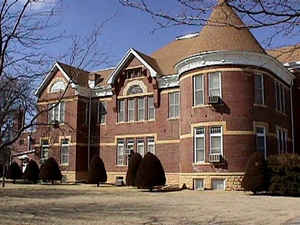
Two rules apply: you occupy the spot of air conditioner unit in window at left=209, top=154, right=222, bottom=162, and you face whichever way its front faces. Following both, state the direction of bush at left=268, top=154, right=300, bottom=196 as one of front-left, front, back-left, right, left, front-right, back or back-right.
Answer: front-left

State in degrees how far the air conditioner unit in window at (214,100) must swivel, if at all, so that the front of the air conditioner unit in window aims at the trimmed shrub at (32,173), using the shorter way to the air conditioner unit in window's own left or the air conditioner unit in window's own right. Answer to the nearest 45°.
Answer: approximately 135° to the air conditioner unit in window's own right

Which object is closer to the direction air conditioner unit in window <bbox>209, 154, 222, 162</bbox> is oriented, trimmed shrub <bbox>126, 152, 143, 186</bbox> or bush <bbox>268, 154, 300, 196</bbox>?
the bush

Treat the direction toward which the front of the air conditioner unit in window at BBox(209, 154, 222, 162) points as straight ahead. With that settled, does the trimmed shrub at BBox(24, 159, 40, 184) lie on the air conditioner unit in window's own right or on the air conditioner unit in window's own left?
on the air conditioner unit in window's own right

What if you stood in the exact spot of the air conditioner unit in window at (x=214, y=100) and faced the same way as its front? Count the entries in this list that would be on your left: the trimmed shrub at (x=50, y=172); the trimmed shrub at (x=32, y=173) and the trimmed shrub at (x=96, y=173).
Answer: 0

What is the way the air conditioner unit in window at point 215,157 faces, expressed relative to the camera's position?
facing the viewer

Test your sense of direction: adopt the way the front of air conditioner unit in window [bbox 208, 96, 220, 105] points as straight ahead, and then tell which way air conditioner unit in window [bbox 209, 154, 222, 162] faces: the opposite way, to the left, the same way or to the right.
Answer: the same way

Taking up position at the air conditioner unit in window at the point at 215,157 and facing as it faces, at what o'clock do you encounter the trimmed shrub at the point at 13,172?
The trimmed shrub is roughly at 4 o'clock from the air conditioner unit in window.

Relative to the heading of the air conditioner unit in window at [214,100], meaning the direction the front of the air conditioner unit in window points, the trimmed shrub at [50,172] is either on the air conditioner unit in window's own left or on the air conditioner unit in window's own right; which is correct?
on the air conditioner unit in window's own right

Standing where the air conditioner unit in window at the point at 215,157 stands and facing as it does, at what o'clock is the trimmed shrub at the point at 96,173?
The trimmed shrub is roughly at 4 o'clock from the air conditioner unit in window.

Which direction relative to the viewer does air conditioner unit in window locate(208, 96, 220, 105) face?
toward the camera

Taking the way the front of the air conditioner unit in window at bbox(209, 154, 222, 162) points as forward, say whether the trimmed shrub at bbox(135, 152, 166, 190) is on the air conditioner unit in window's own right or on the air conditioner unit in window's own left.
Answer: on the air conditioner unit in window's own right

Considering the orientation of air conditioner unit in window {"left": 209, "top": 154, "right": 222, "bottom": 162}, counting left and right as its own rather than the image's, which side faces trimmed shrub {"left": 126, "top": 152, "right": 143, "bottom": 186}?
right

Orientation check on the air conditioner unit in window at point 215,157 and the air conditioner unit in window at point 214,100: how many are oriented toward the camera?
2

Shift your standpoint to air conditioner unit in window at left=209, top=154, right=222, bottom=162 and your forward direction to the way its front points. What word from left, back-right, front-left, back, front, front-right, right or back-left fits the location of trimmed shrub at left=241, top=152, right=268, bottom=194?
front-left
